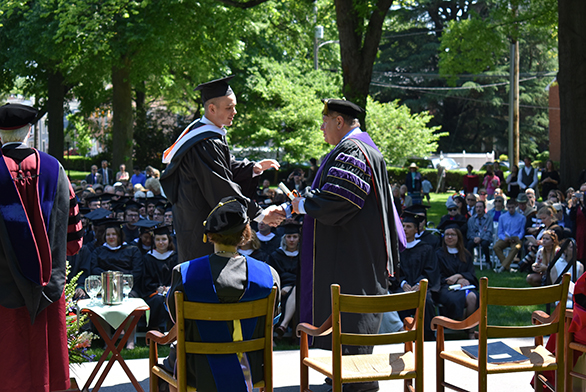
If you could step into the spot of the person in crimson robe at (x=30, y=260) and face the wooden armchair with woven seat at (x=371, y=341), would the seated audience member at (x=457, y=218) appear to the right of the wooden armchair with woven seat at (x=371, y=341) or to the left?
left

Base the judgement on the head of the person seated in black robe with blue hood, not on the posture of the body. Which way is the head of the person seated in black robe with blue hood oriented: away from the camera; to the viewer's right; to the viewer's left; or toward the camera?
away from the camera

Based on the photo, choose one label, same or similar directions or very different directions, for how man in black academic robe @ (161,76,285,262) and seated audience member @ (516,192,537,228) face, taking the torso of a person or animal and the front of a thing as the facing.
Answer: very different directions

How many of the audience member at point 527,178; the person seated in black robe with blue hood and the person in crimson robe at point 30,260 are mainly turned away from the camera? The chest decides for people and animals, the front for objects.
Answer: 2

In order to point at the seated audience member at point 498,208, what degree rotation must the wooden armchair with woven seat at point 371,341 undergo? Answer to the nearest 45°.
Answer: approximately 45° to its right

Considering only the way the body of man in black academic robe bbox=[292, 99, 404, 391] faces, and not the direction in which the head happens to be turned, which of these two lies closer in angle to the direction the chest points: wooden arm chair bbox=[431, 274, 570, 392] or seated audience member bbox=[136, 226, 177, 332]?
the seated audience member

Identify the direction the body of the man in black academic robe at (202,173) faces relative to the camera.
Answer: to the viewer's right

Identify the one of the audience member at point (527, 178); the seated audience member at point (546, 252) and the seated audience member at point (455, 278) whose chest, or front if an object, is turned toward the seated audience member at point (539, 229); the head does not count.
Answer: the audience member at point (527, 178)

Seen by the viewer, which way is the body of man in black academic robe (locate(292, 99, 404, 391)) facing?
to the viewer's left
